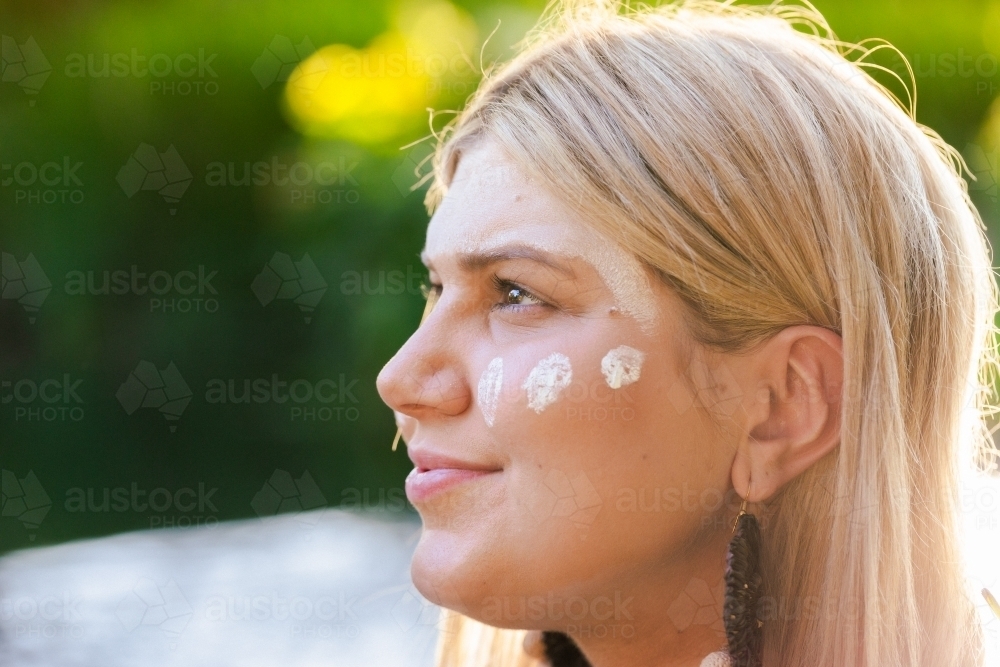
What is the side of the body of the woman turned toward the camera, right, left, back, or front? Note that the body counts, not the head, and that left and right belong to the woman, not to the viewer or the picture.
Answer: left

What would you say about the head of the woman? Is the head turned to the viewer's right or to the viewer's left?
to the viewer's left
